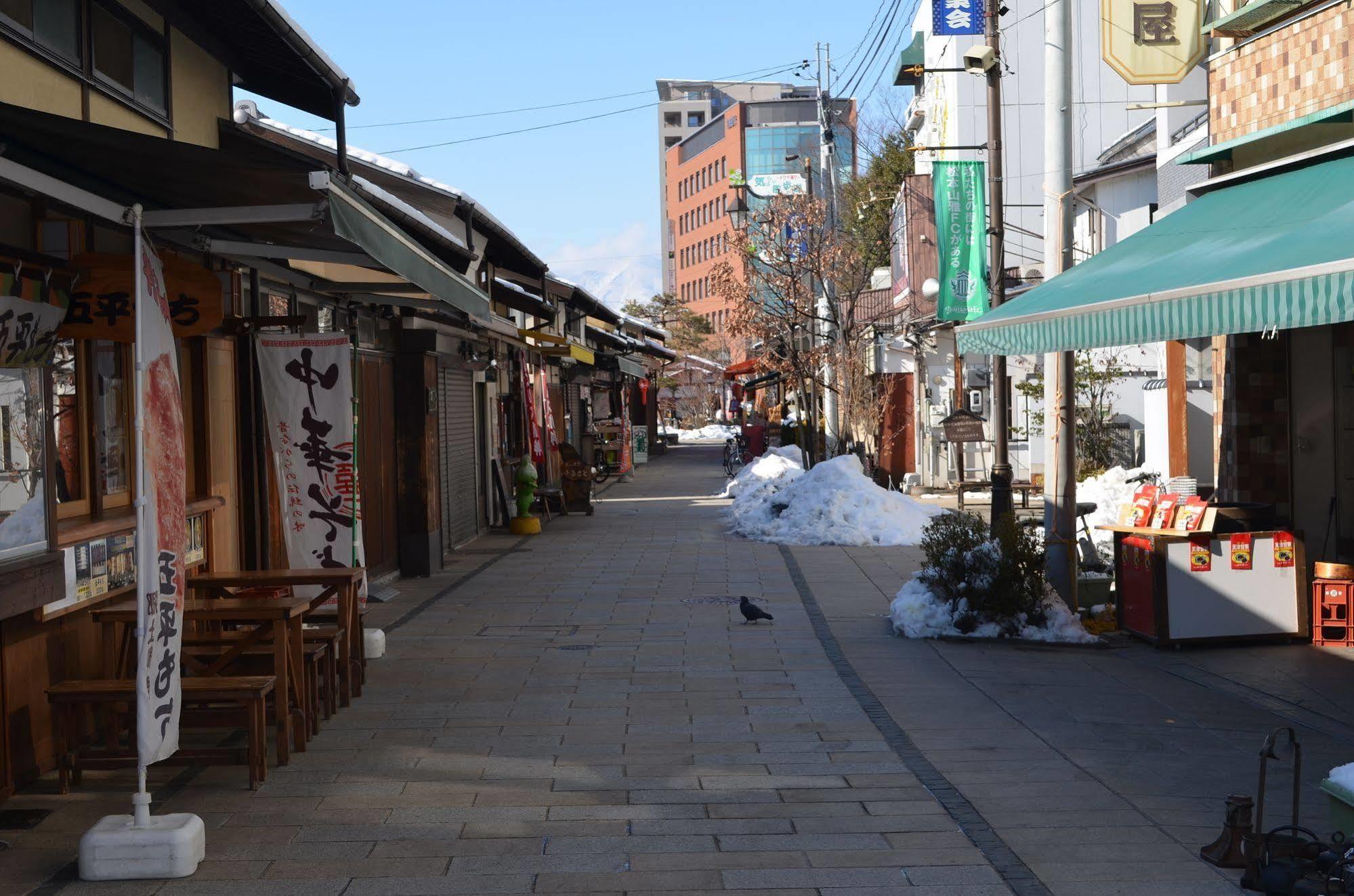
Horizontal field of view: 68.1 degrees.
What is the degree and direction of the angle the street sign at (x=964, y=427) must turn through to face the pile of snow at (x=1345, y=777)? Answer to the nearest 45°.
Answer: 0° — it already faces it

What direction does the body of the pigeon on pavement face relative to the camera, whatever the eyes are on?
to the viewer's left

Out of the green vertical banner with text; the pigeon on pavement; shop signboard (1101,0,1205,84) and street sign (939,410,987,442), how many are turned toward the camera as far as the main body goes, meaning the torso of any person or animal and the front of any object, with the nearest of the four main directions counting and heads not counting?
3

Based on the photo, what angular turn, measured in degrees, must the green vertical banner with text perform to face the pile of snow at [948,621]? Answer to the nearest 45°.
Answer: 0° — it already faces it
